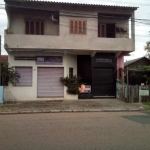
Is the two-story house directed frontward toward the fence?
no

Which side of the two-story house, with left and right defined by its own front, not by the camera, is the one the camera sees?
front

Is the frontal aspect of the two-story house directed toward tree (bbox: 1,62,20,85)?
no
